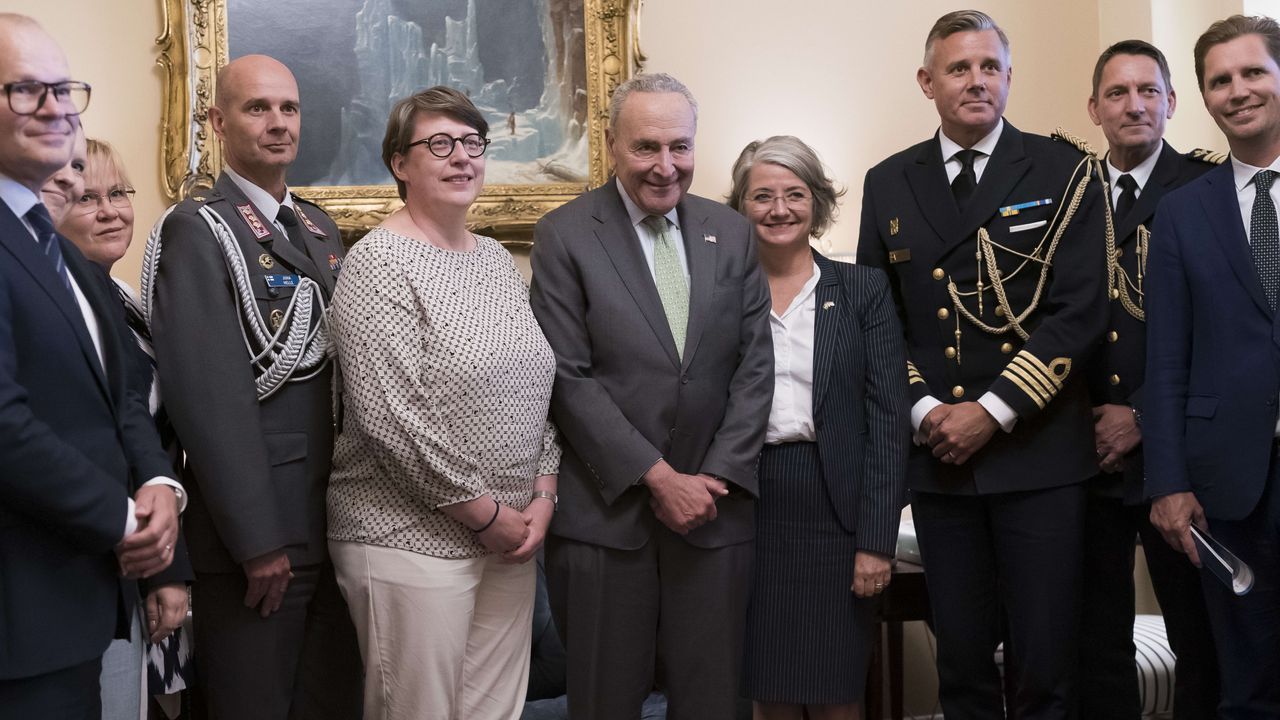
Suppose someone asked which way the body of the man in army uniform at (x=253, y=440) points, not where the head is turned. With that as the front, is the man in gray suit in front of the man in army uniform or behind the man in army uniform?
in front

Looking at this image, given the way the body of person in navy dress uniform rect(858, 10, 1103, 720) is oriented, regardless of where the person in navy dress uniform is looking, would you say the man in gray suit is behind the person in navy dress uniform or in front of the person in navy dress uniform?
in front

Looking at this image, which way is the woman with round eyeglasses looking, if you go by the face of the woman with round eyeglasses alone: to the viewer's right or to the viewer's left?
to the viewer's right

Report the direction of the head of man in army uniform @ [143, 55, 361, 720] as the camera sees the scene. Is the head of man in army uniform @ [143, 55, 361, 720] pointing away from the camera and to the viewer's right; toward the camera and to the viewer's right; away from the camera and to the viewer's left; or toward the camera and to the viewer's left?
toward the camera and to the viewer's right

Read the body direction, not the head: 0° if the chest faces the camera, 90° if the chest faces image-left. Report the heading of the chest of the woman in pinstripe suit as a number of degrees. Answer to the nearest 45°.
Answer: approximately 45°

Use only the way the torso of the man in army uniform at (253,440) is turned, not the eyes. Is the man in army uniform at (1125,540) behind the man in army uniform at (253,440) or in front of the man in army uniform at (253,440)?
in front
